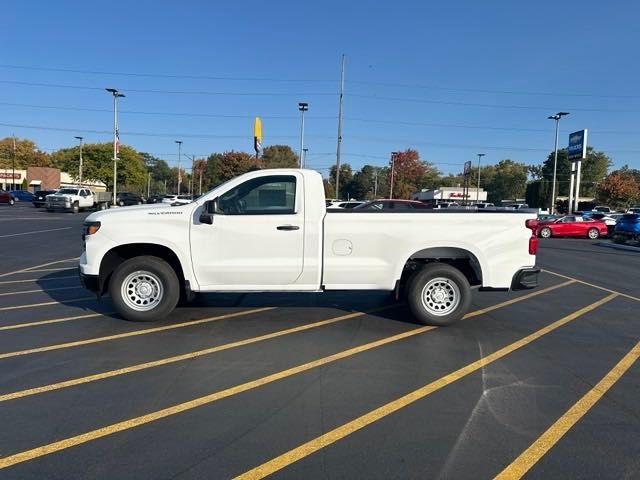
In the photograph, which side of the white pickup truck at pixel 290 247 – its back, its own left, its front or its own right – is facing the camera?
left

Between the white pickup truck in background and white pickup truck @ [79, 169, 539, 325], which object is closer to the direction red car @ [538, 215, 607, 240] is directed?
the white pickup truck in background

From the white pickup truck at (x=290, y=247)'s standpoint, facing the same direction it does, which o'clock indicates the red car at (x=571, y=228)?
The red car is roughly at 4 o'clock from the white pickup truck.

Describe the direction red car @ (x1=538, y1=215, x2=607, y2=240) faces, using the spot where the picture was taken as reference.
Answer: facing to the left of the viewer

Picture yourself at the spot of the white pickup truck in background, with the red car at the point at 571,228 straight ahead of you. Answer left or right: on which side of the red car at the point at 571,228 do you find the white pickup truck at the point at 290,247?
right

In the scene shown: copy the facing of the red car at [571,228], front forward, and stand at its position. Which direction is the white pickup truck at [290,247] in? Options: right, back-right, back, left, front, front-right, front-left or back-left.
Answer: left

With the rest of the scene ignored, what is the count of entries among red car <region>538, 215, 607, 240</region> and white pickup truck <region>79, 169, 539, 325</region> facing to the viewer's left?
2

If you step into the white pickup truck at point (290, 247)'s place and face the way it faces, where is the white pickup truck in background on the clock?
The white pickup truck in background is roughly at 2 o'clock from the white pickup truck.

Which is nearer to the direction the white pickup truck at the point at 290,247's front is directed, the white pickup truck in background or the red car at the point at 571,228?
the white pickup truck in background

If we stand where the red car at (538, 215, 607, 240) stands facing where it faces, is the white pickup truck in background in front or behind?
in front
